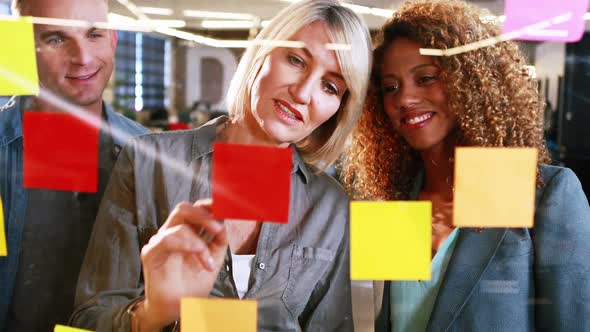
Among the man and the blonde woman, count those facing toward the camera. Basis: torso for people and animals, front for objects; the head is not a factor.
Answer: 2

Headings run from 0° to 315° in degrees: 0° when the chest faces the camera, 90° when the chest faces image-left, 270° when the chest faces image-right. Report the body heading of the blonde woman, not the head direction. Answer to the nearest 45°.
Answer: approximately 0°

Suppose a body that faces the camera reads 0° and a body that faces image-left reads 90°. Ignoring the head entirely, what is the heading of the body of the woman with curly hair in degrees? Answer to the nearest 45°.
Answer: approximately 45°
